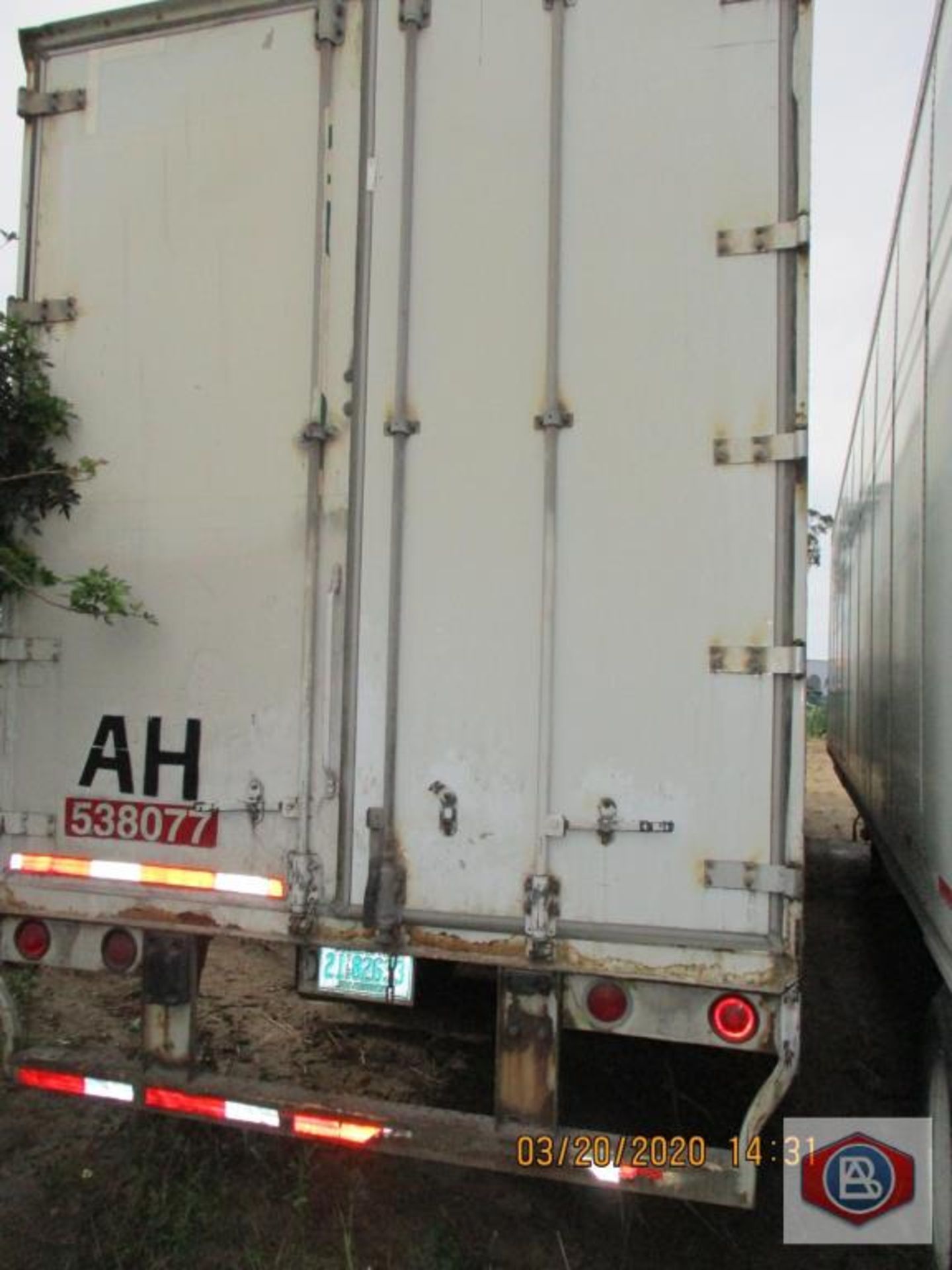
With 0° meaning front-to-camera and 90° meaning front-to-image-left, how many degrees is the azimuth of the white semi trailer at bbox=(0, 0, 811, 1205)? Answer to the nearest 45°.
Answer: approximately 180°

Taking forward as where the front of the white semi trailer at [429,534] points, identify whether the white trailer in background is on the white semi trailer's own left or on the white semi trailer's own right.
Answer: on the white semi trailer's own right
